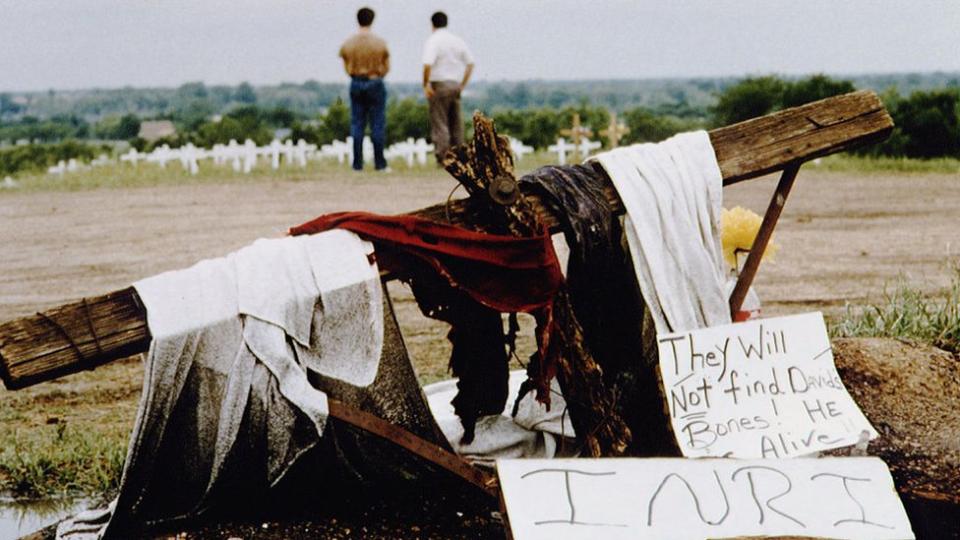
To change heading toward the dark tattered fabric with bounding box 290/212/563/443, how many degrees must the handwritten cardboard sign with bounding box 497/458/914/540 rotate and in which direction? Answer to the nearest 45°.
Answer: approximately 135° to its right

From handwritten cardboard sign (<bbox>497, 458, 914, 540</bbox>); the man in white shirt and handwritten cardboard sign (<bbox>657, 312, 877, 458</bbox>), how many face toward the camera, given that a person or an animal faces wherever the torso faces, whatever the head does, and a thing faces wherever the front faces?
2

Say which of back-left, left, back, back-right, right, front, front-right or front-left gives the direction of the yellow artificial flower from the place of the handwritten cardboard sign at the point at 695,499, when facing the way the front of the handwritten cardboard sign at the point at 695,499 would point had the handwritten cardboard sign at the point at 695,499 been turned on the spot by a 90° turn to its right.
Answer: right

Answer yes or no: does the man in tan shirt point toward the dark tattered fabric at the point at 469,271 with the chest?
no

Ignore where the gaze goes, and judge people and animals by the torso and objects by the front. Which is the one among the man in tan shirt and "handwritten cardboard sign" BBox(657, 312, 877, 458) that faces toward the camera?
the handwritten cardboard sign

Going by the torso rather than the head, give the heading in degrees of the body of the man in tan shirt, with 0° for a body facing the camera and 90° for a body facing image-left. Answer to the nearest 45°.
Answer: approximately 180°

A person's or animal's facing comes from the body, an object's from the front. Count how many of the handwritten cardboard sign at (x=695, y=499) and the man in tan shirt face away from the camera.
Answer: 1

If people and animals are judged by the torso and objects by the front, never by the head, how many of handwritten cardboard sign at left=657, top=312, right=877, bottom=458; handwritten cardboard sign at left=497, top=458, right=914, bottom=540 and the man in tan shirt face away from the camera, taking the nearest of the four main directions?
1

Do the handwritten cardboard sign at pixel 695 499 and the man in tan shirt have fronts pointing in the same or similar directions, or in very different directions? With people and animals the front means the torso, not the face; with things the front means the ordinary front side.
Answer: very different directions

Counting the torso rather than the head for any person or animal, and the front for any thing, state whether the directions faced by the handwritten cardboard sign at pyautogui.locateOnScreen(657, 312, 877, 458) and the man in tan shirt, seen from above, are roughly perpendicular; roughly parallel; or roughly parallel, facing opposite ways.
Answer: roughly parallel, facing opposite ways

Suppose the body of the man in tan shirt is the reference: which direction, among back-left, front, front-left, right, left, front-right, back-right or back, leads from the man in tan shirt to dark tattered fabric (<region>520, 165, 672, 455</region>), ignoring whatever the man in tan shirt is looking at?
back

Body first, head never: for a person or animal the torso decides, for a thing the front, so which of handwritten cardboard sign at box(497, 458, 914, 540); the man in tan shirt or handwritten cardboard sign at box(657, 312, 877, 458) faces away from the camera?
the man in tan shirt

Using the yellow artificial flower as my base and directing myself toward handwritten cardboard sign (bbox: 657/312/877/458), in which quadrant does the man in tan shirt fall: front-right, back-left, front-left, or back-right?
back-right

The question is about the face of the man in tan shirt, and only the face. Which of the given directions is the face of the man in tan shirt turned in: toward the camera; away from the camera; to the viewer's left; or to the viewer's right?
away from the camera

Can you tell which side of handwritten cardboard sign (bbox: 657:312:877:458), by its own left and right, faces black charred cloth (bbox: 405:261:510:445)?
right

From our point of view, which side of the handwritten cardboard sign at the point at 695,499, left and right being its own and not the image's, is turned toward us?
front

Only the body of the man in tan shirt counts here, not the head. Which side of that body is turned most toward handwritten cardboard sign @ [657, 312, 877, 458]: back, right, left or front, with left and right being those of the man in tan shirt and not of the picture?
back

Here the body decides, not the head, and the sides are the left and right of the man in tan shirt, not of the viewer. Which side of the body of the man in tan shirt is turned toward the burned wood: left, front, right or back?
back

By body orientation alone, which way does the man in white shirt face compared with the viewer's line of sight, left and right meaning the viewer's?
facing away from the viewer and to the left of the viewer

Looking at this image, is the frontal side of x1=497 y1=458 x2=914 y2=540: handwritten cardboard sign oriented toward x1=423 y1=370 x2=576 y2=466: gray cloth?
no

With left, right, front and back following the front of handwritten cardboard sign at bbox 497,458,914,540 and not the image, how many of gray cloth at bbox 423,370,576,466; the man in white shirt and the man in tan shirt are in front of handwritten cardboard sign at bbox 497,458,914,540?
0

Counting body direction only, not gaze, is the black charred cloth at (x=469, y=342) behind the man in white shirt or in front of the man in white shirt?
behind

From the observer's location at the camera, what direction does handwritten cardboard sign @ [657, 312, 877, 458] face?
facing the viewer
